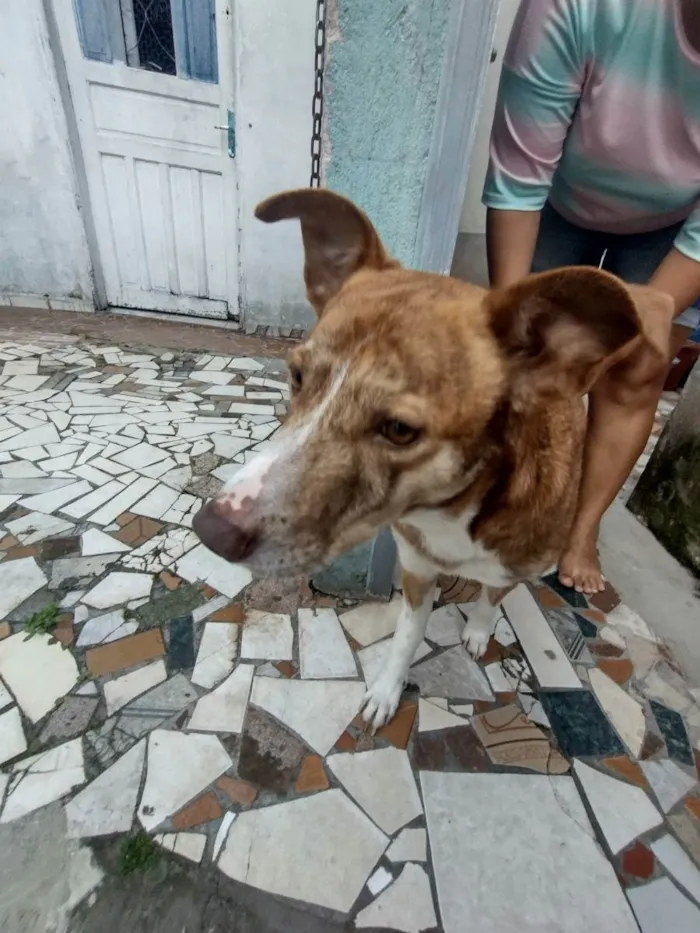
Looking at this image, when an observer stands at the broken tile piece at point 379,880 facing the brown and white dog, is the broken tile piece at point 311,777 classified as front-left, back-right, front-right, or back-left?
front-left

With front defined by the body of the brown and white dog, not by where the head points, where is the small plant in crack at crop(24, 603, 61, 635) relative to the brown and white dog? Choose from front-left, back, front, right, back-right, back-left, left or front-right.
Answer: front-right

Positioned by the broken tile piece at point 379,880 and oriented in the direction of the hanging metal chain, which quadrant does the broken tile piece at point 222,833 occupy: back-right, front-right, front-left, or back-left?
front-left

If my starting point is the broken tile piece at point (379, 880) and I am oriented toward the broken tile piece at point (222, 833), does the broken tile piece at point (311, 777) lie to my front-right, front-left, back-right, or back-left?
front-right

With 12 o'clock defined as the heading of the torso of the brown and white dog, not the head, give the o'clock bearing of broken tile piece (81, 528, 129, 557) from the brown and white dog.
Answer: The broken tile piece is roughly at 2 o'clock from the brown and white dog.

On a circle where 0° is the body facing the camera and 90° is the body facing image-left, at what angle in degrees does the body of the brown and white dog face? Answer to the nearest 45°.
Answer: approximately 45°

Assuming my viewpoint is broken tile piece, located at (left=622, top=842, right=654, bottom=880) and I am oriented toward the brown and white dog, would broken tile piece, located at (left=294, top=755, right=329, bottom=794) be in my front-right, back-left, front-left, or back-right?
front-left

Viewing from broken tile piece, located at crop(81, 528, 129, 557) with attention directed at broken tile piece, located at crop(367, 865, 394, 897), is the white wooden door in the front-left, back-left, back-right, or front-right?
back-left

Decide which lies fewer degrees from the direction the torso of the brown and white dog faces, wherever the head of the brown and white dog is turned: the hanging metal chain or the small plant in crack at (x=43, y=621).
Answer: the small plant in crack
